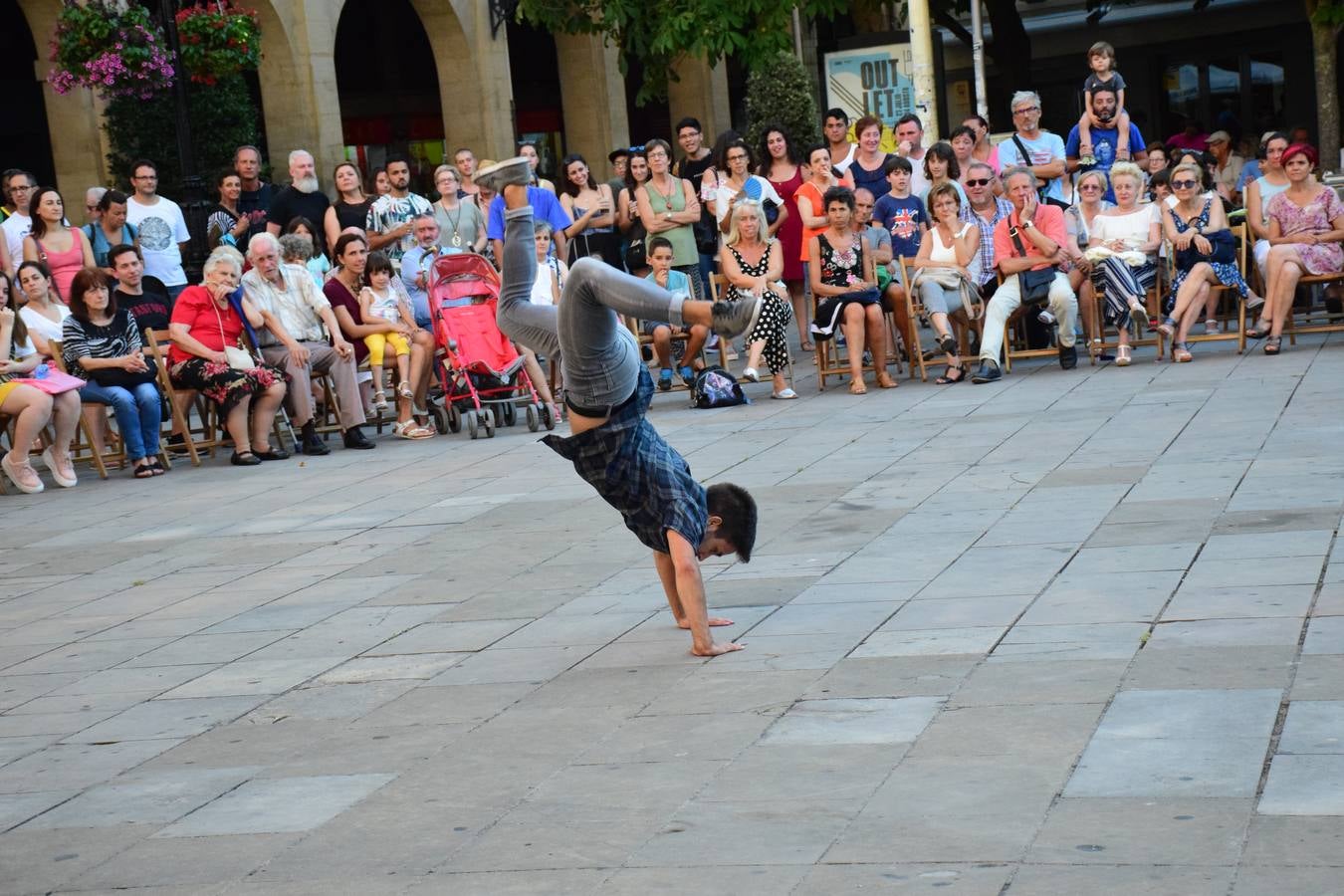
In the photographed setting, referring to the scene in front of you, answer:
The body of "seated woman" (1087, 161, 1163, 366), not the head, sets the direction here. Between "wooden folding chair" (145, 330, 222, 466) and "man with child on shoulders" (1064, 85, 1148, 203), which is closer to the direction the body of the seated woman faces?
the wooden folding chair

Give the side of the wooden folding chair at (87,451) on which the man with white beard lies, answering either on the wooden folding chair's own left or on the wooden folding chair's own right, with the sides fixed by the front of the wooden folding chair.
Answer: on the wooden folding chair's own left

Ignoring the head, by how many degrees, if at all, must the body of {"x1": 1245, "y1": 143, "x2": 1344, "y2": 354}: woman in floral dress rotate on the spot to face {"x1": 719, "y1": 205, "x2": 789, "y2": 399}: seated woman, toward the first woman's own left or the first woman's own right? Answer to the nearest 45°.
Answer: approximately 45° to the first woman's own right

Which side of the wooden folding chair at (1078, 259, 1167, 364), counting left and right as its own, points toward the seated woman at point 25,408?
right

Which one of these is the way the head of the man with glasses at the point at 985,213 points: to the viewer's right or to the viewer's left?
to the viewer's left

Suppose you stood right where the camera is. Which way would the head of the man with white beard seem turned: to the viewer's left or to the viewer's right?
to the viewer's right

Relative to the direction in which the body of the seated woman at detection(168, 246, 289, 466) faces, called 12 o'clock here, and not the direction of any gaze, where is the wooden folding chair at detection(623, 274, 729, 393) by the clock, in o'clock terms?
The wooden folding chair is roughly at 10 o'clock from the seated woman.
